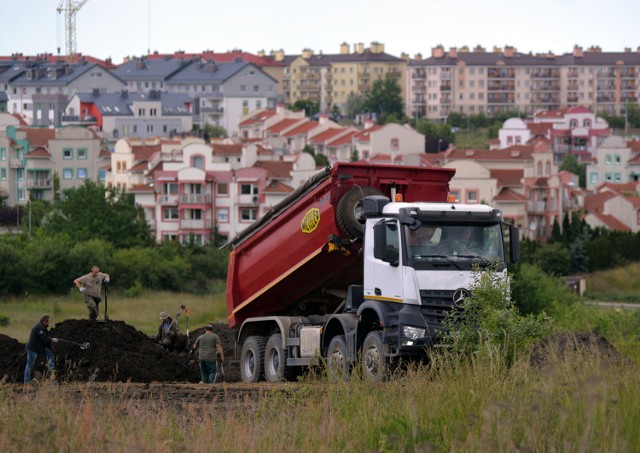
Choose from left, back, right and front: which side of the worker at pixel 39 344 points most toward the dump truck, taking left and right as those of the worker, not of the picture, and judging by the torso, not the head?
front

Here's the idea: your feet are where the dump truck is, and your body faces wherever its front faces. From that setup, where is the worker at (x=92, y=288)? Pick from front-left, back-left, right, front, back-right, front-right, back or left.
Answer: back

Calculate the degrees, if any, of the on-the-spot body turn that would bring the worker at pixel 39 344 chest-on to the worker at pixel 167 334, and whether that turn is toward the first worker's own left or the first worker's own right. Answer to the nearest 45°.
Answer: approximately 45° to the first worker's own left

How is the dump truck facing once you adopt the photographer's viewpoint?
facing the viewer and to the right of the viewer

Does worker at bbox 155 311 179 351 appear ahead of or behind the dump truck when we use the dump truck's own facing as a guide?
behind

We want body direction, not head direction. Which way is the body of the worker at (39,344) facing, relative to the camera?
to the viewer's right

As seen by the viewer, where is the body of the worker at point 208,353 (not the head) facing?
away from the camera

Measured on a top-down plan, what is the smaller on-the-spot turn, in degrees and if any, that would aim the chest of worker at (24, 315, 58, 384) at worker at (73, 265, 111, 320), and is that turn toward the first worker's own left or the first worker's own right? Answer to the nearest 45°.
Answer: approximately 90° to the first worker's own left

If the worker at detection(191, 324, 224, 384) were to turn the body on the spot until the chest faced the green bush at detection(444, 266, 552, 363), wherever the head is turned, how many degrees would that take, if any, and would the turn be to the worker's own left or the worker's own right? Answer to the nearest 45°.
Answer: approximately 135° to the worker's own right

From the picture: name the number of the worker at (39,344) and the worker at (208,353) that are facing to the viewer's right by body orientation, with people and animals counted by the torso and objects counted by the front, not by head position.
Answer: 1

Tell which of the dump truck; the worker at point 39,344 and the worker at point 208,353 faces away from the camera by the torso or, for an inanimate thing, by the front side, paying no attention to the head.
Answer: the worker at point 208,353
